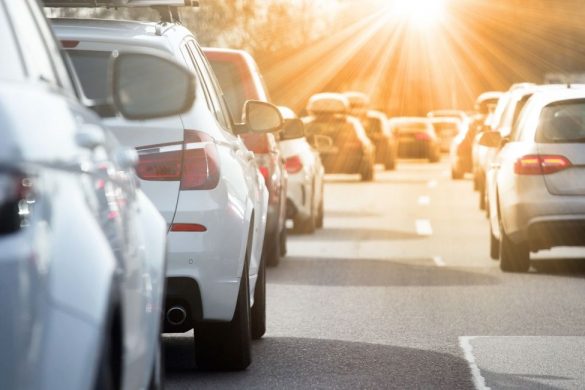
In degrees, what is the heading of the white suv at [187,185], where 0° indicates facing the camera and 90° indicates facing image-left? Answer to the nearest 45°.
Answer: approximately 180°

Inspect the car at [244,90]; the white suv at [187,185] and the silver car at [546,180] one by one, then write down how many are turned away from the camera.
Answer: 3

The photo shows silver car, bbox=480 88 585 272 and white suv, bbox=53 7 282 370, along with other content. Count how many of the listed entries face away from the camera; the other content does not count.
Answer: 2

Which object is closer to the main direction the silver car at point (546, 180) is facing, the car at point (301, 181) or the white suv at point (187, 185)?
the car

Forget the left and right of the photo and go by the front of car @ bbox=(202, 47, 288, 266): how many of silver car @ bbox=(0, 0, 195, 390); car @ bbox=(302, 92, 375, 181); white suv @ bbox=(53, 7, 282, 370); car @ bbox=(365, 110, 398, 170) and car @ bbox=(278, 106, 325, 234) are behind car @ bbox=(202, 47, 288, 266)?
2

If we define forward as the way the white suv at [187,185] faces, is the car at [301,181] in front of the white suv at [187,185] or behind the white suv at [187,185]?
in front

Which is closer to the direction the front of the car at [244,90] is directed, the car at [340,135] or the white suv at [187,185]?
the car

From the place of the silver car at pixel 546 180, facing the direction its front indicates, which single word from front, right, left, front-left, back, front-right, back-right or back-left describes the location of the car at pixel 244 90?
left

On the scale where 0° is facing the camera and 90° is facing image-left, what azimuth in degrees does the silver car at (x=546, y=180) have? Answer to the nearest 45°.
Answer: approximately 180°

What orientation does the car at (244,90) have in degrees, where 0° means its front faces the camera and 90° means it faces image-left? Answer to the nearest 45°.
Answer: approximately 180°

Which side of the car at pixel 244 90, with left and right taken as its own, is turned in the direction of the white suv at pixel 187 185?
back

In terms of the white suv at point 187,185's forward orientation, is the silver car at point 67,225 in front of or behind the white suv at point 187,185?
behind

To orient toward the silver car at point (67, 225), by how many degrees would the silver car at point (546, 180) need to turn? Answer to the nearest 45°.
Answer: approximately 180°
